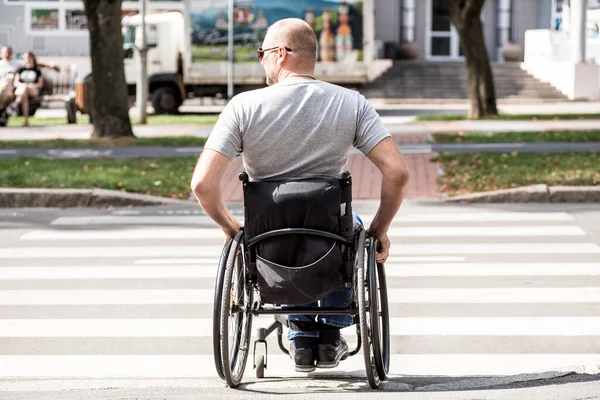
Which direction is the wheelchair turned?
away from the camera

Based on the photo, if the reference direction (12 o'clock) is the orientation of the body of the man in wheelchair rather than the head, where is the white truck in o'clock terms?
The white truck is roughly at 12 o'clock from the man in wheelchair.

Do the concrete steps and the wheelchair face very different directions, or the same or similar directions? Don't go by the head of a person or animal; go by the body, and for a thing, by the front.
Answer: very different directions

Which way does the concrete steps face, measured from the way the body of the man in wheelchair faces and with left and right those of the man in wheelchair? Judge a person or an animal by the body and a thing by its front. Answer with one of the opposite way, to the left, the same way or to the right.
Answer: the opposite way

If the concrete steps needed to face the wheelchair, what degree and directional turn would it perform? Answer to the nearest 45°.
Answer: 0° — it already faces it

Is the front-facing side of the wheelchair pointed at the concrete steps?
yes

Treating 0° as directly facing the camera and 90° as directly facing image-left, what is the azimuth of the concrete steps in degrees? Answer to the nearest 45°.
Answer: approximately 0°

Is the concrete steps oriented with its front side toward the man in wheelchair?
yes

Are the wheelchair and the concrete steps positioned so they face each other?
yes

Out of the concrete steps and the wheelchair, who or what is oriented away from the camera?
the wheelchair

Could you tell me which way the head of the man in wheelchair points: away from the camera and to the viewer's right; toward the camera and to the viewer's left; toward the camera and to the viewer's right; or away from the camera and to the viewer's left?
away from the camera and to the viewer's left

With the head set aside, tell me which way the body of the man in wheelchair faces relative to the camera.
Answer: away from the camera

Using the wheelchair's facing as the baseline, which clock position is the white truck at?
The white truck is roughly at 12 o'clock from the wheelchair.
